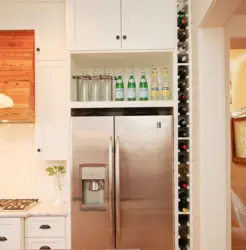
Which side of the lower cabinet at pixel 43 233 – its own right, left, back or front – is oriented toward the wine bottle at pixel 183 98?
left

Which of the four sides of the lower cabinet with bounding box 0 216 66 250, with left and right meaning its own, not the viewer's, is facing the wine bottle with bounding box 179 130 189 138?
left

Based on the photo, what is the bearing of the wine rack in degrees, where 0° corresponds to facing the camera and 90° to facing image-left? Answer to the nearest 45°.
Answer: approximately 0°
